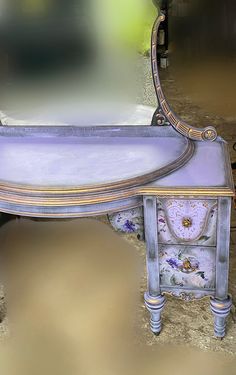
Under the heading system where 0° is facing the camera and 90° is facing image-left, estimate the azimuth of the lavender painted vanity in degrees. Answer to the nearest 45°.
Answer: approximately 0°
